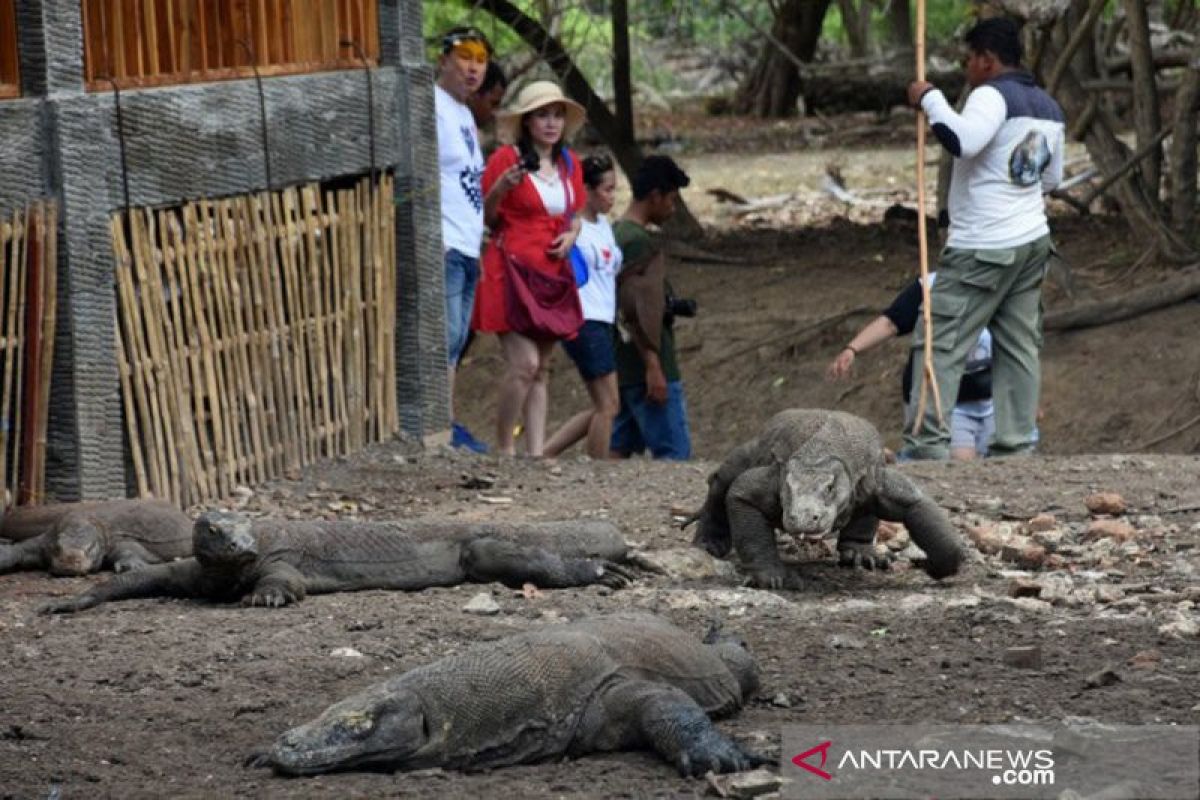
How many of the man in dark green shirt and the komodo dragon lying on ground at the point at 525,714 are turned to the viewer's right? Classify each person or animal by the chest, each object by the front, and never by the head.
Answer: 1

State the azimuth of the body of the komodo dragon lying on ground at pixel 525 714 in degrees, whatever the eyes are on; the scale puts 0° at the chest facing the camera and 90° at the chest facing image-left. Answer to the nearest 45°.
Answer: approximately 45°

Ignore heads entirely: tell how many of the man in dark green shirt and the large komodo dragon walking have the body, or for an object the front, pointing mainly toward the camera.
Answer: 1

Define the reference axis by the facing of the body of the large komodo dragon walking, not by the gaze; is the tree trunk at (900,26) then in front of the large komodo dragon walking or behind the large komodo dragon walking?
behind

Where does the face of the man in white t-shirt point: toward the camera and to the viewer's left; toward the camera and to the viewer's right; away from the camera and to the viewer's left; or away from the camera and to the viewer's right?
toward the camera and to the viewer's right

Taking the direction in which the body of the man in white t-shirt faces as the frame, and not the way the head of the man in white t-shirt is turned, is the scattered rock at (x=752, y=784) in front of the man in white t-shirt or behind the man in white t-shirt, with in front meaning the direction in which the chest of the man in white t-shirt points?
in front

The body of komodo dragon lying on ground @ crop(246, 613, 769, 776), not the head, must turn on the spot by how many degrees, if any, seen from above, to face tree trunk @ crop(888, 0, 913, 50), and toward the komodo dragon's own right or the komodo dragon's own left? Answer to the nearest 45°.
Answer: approximately 135° to the komodo dragon's own right

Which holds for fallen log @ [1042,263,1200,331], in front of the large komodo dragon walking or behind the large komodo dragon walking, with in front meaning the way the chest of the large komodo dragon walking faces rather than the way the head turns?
behind

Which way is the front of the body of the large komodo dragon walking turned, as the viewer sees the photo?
toward the camera

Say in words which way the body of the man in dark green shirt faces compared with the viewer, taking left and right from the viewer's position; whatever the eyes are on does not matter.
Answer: facing to the right of the viewer

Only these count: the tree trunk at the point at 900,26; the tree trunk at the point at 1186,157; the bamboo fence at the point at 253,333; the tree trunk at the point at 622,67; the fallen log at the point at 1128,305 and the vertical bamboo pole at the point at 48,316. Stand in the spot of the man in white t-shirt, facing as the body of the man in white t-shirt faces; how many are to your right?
2

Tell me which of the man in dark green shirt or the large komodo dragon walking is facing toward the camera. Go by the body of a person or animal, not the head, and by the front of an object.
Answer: the large komodo dragon walking

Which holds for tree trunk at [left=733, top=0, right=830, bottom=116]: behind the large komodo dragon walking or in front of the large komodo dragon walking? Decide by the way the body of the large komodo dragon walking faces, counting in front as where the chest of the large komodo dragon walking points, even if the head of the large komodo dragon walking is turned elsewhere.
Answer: behind

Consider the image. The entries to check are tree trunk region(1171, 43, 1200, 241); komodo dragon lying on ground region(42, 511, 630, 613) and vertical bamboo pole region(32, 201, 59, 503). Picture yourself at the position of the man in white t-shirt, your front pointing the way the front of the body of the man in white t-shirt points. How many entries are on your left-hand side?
1

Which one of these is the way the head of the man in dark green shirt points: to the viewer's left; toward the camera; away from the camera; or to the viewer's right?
to the viewer's right
